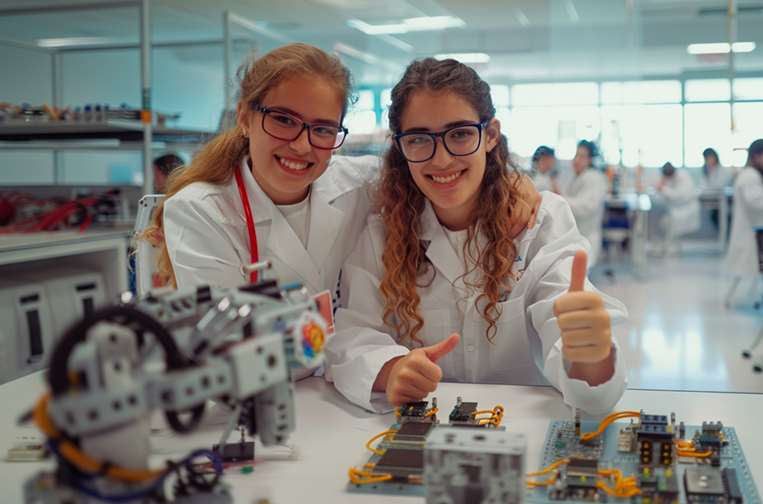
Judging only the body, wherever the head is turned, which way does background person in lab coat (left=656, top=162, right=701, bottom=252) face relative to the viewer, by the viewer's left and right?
facing to the left of the viewer

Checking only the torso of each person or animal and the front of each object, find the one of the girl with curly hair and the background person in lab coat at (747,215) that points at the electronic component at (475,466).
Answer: the girl with curly hair
